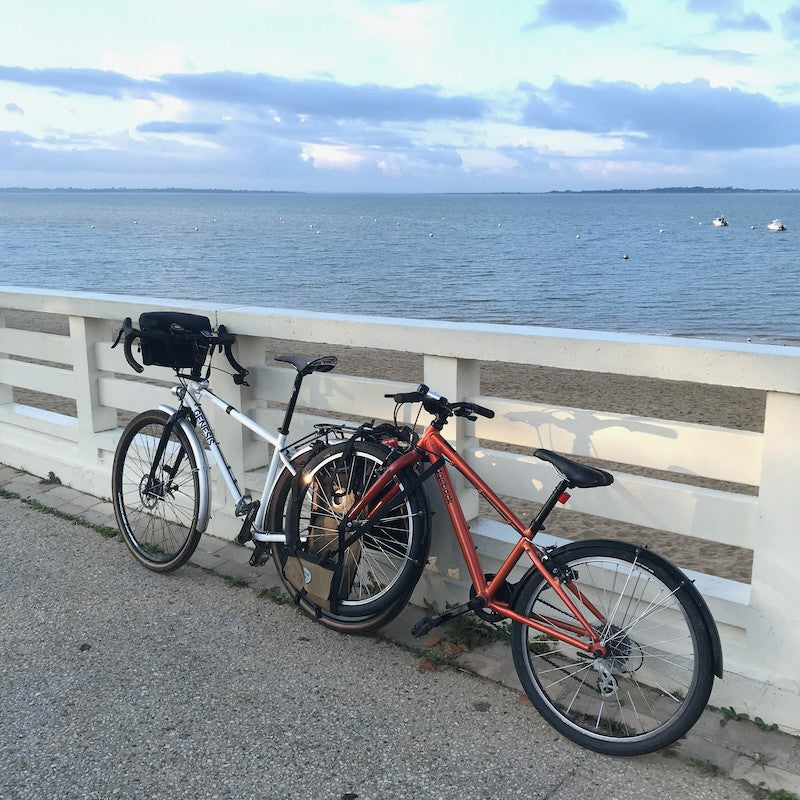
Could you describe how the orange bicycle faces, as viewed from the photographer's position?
facing away from the viewer and to the left of the viewer

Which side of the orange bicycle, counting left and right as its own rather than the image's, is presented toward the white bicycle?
front
